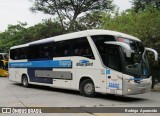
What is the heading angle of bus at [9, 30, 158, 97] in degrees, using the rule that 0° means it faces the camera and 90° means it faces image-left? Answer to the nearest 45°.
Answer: approximately 315°

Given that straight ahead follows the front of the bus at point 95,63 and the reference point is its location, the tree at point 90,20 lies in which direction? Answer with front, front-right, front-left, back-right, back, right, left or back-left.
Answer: back-left

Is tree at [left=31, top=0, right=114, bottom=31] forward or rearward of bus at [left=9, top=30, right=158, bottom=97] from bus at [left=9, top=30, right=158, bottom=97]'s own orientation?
rearward

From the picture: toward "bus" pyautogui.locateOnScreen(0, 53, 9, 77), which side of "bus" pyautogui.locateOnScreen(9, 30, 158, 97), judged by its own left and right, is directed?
back
